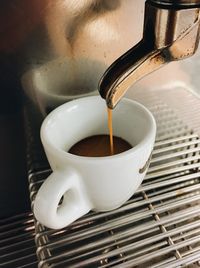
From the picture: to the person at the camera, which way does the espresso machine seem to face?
facing the viewer
